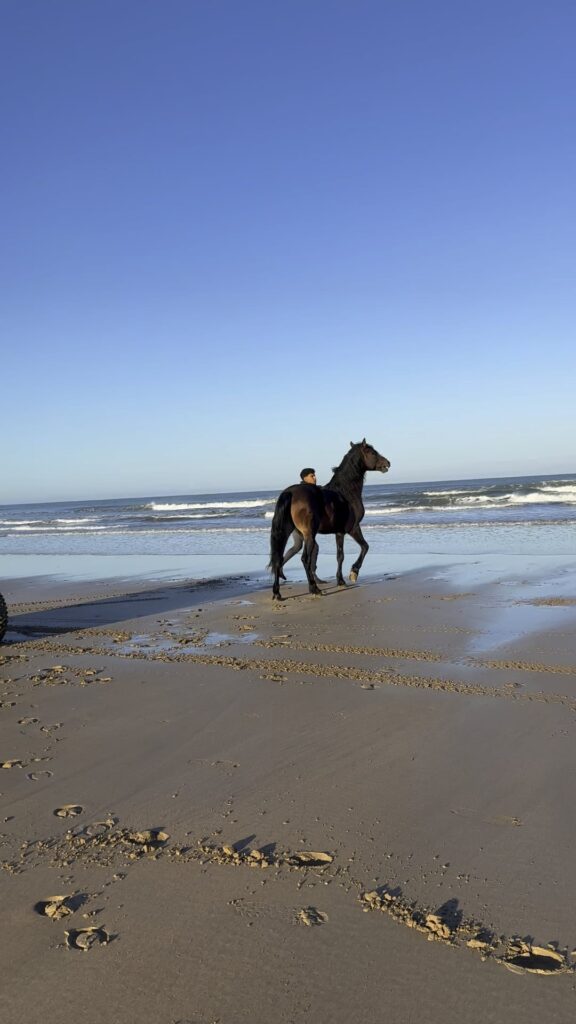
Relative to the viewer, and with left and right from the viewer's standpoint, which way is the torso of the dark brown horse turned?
facing away from the viewer and to the right of the viewer

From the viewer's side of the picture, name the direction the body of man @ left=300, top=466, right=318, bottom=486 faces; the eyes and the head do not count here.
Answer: to the viewer's right
